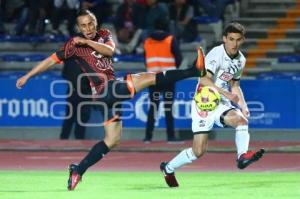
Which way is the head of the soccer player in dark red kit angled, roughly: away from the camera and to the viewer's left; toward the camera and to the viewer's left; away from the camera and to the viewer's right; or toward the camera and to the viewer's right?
toward the camera and to the viewer's right

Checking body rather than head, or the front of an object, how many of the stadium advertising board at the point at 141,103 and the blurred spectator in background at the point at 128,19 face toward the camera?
2

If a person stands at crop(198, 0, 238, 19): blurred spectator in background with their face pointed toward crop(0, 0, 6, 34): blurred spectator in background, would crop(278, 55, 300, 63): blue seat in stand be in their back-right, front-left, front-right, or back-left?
back-left

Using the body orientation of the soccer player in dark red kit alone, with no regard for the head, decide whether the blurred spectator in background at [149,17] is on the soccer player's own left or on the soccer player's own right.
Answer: on the soccer player's own left

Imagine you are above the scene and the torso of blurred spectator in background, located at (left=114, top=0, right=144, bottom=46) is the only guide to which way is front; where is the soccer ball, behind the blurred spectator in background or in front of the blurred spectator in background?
in front

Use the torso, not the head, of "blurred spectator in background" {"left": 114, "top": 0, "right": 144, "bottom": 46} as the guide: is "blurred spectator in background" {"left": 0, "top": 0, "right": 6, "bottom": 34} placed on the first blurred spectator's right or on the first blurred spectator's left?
on the first blurred spectator's right

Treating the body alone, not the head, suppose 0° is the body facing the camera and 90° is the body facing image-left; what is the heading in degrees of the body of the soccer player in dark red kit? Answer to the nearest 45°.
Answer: approximately 315°

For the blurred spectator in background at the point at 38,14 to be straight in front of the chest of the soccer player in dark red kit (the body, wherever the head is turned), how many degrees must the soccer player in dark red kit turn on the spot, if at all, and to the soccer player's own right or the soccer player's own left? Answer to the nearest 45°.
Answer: approximately 135° to the soccer player's own left
